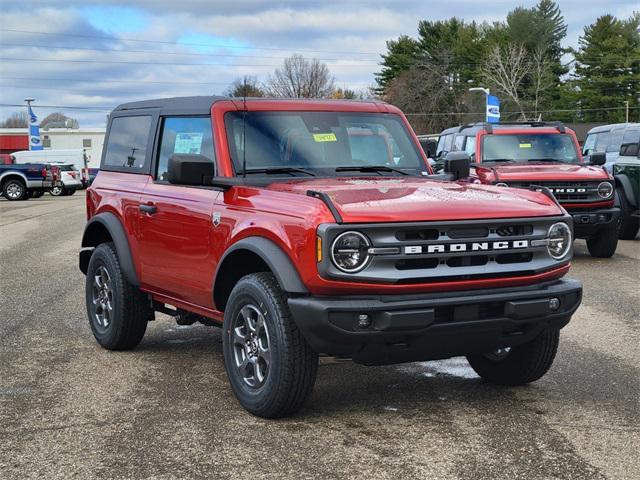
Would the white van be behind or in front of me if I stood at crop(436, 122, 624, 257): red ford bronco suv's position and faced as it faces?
behind

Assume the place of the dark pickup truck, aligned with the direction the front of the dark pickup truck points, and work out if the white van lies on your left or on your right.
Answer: on your right

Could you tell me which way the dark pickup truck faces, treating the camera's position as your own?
facing away from the viewer and to the left of the viewer

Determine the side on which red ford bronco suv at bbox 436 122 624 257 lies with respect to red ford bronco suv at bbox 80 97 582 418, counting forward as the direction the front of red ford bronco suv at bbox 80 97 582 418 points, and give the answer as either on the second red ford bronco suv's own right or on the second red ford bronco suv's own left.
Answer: on the second red ford bronco suv's own left

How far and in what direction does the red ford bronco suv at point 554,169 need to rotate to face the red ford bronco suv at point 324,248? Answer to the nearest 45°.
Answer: approximately 45° to its right

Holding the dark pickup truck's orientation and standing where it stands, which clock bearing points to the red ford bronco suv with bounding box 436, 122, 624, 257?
The red ford bronco suv is roughly at 7 o'clock from the dark pickup truck.

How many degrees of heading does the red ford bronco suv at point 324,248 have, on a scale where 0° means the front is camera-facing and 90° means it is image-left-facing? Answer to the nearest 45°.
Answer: approximately 315°

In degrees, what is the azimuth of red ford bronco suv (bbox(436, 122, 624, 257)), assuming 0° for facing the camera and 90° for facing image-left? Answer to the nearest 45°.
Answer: approximately 315°

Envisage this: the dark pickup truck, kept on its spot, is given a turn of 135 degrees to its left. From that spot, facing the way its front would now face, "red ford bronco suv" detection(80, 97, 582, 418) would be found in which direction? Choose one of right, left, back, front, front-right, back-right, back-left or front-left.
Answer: front
